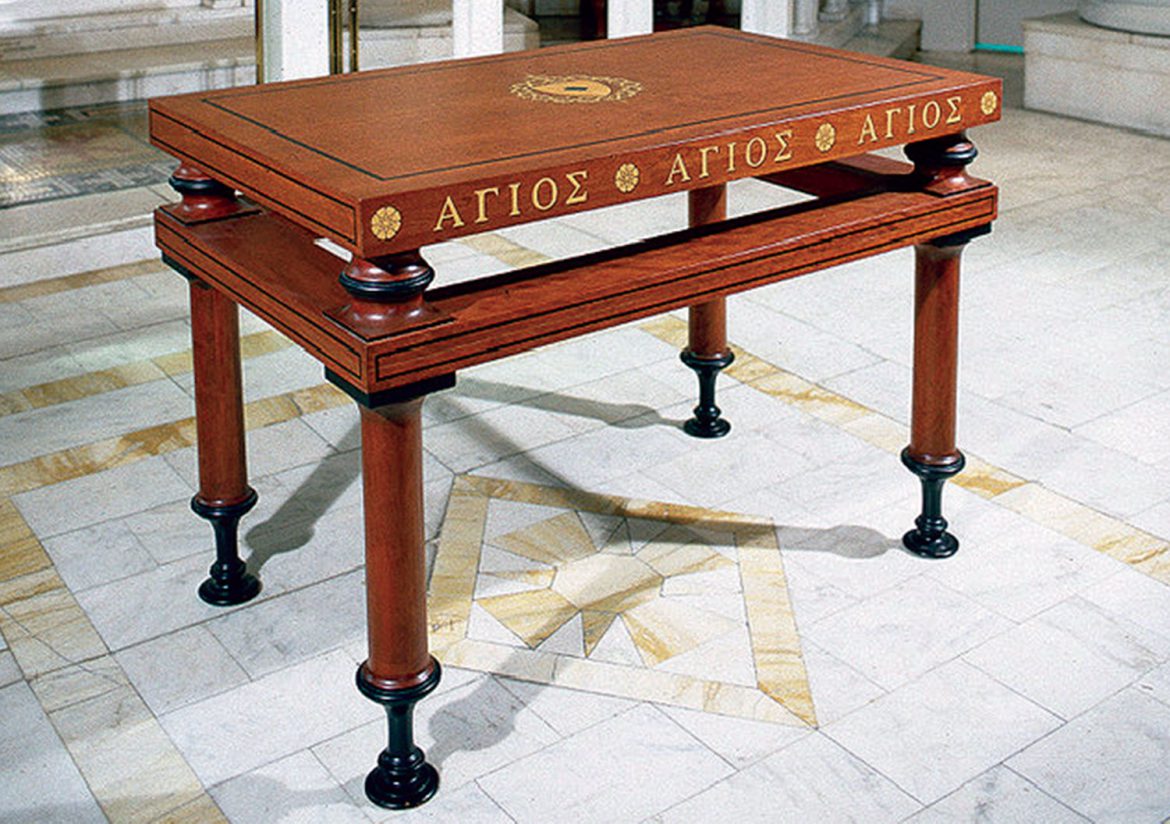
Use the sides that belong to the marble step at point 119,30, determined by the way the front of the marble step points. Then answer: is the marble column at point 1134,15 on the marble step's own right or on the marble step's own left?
on the marble step's own left

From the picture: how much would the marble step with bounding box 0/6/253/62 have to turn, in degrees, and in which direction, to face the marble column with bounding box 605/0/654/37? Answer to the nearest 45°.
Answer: approximately 45° to its left

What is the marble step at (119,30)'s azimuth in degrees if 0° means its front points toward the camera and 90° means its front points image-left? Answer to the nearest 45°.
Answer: approximately 0°

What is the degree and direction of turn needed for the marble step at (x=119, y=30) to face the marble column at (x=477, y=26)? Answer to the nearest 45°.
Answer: approximately 45° to its left
